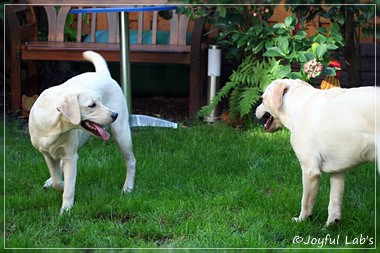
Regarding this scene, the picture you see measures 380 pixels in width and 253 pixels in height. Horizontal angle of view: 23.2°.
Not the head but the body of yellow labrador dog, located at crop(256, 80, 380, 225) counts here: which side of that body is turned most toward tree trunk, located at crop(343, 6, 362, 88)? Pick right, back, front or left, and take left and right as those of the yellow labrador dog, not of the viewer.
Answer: right

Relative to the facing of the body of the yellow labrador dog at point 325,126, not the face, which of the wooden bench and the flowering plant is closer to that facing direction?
the wooden bench

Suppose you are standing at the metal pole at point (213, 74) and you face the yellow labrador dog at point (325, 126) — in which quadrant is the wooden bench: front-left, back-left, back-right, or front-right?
back-right

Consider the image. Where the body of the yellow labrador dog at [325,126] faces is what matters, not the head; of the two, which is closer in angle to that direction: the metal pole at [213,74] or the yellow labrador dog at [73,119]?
the yellow labrador dog

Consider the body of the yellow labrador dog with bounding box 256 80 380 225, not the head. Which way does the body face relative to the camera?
to the viewer's left

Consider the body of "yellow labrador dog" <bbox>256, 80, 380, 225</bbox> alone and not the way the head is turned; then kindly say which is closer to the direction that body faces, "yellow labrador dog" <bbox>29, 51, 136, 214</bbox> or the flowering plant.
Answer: the yellow labrador dog
